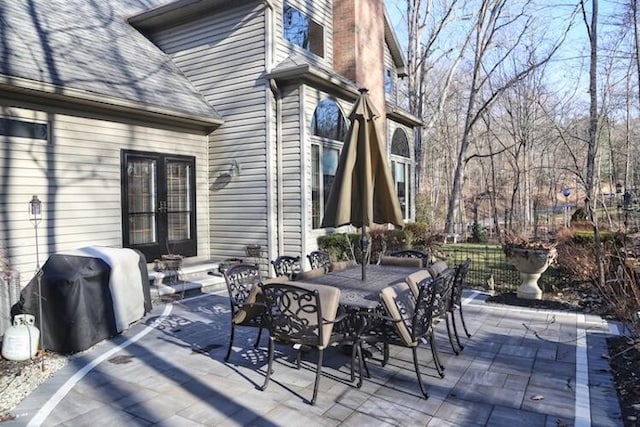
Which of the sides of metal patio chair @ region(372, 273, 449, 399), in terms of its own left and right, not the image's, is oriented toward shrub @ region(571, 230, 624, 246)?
right

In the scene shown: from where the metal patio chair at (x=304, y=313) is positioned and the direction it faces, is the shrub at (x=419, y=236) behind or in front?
in front

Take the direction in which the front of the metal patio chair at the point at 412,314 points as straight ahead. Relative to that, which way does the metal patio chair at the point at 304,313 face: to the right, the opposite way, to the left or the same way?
to the right

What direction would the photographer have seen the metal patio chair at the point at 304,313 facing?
facing away from the viewer and to the right of the viewer

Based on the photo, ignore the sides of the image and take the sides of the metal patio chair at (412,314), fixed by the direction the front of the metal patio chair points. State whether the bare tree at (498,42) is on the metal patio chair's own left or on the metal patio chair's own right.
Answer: on the metal patio chair's own right

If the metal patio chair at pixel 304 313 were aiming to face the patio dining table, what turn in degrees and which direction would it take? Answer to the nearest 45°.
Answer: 0° — it already faces it

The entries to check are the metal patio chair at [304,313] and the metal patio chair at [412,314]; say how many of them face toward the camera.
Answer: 0

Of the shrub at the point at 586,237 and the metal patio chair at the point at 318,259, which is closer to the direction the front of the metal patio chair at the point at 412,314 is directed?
the metal patio chair

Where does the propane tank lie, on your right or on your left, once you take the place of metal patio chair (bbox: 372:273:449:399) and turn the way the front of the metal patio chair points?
on your left

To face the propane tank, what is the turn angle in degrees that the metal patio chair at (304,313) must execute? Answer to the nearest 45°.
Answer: approximately 135° to its left

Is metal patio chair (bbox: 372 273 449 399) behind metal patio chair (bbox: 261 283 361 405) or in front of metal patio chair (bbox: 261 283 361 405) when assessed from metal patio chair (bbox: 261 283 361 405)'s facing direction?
in front

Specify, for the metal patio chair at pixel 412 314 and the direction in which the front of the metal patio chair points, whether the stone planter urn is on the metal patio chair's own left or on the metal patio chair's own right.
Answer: on the metal patio chair's own right

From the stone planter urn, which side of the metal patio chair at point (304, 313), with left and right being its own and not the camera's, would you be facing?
front

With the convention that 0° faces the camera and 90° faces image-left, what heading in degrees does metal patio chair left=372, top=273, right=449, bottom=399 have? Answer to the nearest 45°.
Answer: approximately 135°
